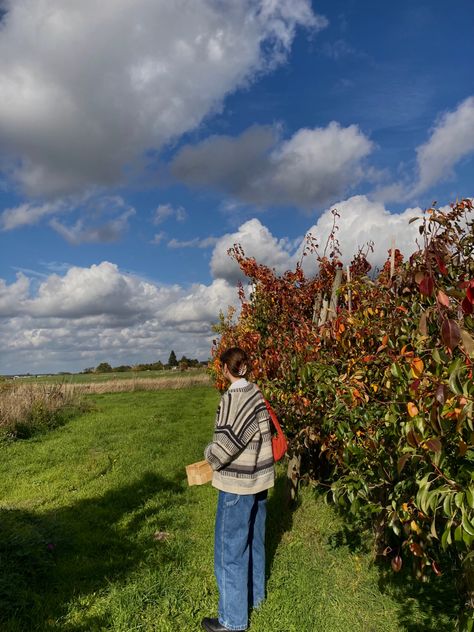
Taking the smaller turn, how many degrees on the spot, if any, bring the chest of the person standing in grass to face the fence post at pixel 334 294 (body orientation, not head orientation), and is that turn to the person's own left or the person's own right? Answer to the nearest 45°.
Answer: approximately 90° to the person's own right

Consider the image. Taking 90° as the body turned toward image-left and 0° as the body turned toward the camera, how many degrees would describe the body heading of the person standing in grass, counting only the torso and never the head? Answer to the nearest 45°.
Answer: approximately 135°
